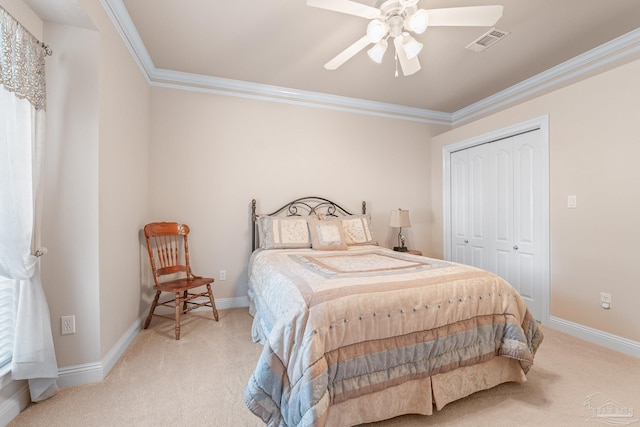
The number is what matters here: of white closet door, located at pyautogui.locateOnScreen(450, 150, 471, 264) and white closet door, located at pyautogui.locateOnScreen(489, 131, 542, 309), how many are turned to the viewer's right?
0

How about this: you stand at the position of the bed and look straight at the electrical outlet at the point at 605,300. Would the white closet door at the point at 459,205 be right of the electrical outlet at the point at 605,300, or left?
left

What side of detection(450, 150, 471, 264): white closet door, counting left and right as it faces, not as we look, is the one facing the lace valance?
front

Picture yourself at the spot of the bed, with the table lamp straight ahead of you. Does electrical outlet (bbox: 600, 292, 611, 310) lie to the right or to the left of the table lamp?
right

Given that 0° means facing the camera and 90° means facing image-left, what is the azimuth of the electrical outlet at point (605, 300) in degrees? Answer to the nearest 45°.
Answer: approximately 45°

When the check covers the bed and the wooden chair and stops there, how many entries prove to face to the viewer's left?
0

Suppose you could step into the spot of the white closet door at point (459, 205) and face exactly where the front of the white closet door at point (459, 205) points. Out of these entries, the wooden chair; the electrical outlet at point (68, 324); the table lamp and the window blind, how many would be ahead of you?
4

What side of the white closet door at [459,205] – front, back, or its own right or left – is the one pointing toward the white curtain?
front
